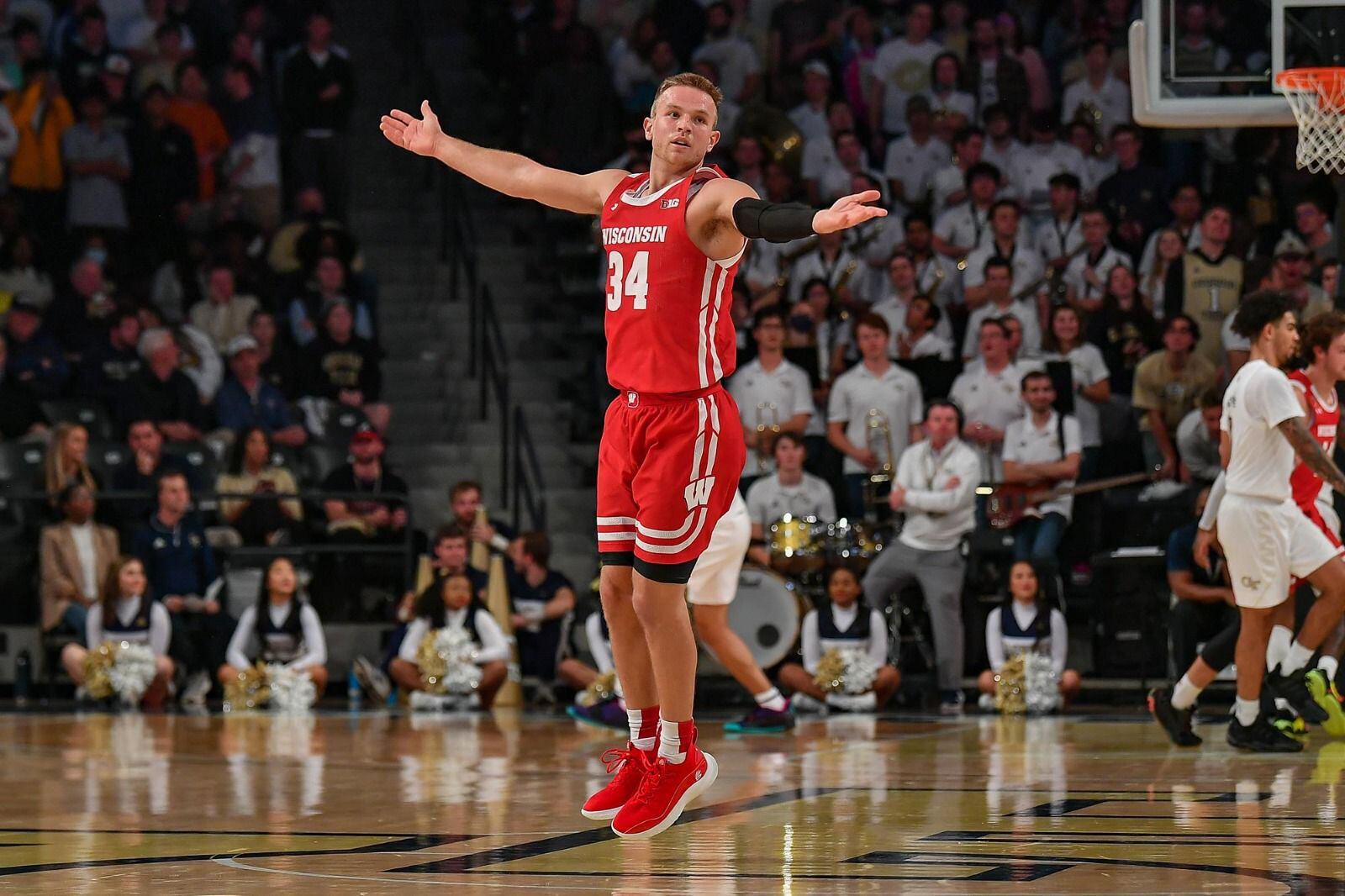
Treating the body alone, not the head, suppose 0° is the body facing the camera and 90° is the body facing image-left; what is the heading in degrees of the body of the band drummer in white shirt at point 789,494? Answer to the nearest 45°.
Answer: approximately 0°

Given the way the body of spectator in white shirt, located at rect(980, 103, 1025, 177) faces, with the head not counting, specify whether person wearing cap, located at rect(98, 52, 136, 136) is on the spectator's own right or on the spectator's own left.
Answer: on the spectator's own right

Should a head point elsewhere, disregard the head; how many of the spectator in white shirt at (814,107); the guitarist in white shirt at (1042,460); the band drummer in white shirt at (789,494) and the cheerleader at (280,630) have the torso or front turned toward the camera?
4

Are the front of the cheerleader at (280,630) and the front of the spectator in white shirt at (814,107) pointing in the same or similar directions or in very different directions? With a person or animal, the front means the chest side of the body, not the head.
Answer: same or similar directions

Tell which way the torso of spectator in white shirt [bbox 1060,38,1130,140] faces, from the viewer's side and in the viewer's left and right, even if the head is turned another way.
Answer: facing the viewer

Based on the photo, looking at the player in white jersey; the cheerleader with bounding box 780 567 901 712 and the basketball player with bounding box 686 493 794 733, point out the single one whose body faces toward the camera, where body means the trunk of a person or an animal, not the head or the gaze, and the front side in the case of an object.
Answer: the cheerleader

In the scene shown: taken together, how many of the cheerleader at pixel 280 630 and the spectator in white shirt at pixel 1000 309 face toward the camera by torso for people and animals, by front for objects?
2

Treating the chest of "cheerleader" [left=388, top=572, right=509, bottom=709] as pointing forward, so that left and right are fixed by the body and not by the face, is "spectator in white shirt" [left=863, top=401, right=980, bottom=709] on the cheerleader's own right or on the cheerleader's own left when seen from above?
on the cheerleader's own left

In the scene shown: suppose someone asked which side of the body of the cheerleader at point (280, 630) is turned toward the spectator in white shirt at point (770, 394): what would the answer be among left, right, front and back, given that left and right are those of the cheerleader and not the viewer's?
left

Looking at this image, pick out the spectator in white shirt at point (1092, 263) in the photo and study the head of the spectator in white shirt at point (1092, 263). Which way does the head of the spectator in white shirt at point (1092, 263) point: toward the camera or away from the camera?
toward the camera

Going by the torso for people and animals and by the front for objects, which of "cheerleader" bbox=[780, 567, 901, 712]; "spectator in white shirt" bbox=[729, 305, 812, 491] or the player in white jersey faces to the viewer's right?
the player in white jersey

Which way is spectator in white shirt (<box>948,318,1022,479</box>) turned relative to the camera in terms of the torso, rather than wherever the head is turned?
toward the camera

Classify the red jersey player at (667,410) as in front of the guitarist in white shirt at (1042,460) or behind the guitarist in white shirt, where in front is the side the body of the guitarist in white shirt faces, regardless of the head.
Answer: in front

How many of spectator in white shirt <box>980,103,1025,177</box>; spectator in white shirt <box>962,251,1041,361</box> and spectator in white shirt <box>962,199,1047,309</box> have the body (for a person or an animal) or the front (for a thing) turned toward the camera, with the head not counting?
3

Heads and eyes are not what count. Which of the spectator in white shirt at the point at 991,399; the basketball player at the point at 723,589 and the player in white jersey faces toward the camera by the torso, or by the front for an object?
the spectator in white shirt
